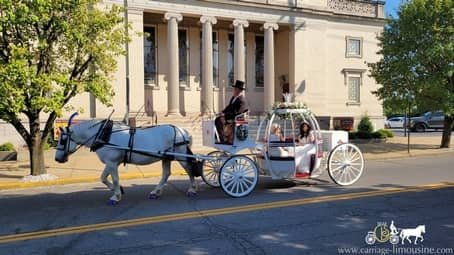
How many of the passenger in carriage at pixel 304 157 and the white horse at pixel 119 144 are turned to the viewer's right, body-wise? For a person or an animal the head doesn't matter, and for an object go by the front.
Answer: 0

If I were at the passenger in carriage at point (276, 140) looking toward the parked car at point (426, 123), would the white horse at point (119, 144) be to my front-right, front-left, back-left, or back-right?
back-left

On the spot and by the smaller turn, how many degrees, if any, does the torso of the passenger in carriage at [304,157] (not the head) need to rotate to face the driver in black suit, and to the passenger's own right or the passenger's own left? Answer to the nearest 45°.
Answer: approximately 45° to the passenger's own right

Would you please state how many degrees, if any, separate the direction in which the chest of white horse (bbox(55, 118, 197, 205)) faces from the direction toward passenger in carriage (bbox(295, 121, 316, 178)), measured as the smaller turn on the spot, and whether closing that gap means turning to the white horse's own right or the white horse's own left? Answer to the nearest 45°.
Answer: approximately 180°

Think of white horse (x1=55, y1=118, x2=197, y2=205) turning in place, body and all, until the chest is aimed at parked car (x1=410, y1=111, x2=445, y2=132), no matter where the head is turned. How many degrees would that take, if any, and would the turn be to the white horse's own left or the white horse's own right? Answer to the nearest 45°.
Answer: approximately 135° to the white horse's own right

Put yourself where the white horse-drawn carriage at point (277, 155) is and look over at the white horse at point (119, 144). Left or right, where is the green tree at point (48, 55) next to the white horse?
right

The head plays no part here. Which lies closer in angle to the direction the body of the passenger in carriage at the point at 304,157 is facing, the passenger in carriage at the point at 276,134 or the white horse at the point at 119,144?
the white horse

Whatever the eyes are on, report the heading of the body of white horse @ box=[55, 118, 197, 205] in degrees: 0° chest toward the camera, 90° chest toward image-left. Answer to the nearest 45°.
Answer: approximately 90°

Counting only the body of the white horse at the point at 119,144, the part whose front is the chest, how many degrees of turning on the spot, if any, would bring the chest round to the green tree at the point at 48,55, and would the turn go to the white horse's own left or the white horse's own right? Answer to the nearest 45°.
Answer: approximately 45° to the white horse's own right

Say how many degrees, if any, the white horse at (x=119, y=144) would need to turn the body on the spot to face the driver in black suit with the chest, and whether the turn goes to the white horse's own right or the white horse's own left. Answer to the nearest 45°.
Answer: approximately 180°

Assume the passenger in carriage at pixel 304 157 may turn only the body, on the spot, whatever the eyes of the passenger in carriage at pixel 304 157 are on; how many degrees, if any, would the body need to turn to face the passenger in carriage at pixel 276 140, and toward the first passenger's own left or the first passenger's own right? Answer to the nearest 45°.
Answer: approximately 45° to the first passenger's own right
